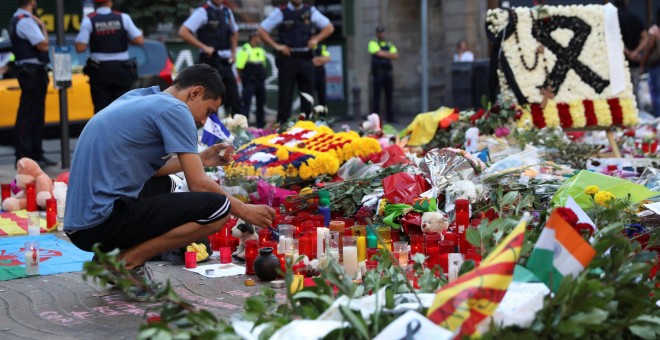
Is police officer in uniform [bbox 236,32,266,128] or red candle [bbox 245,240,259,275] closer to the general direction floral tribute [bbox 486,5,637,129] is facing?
the red candle

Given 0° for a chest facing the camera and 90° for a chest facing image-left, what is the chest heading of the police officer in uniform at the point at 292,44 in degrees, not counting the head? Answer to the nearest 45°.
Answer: approximately 0°

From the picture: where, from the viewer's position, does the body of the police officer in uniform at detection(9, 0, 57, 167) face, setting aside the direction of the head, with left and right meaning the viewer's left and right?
facing to the right of the viewer

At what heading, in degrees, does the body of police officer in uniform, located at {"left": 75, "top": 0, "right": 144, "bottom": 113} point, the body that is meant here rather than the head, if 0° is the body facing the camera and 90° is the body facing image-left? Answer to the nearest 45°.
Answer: approximately 180°

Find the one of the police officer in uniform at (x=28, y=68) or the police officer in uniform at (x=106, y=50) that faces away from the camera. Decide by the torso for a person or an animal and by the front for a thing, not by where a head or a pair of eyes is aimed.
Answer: the police officer in uniform at (x=106, y=50)

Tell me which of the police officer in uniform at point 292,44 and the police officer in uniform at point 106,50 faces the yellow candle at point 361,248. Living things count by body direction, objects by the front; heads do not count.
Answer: the police officer in uniform at point 292,44
